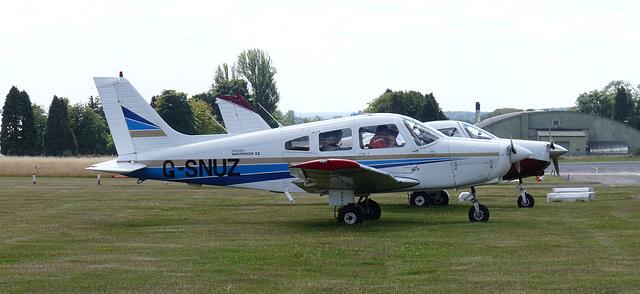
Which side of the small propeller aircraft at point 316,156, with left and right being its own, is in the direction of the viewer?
right
